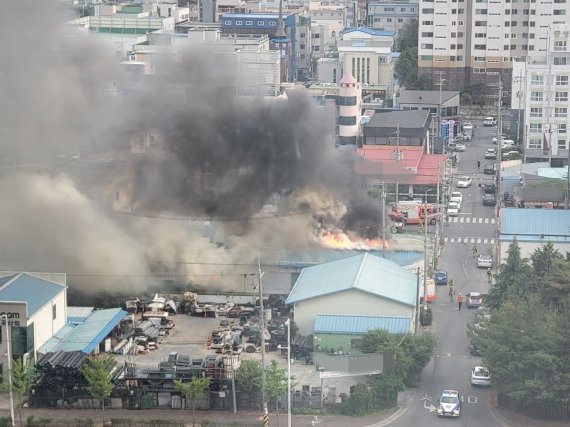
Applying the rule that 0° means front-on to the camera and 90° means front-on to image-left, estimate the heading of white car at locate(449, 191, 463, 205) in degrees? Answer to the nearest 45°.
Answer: approximately 0°

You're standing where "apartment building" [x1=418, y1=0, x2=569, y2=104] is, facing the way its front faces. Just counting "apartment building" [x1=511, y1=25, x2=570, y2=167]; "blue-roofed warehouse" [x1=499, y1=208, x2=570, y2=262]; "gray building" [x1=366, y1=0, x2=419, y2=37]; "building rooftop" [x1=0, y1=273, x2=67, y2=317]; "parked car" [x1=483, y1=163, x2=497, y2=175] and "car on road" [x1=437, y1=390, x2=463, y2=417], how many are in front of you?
5

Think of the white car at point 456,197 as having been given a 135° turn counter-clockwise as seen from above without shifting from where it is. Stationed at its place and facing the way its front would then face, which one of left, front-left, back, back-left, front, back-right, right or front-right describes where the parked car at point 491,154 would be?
front-left

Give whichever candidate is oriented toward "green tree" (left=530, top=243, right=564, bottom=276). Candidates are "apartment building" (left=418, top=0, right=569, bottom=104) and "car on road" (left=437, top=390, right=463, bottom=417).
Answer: the apartment building

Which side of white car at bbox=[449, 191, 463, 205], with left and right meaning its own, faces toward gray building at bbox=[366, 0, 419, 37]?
back

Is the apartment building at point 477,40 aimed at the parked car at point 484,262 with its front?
yes

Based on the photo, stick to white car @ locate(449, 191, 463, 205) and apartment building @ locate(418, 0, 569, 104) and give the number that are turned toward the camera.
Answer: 2

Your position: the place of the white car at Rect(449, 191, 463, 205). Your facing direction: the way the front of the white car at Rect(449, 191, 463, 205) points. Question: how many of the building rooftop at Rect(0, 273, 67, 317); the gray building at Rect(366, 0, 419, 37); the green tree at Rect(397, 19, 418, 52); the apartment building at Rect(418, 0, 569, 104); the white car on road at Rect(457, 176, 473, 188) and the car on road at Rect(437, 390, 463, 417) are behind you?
4
